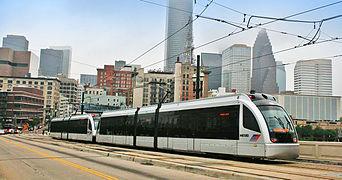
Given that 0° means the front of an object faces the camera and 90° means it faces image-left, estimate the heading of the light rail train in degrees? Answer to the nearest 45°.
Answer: approximately 315°
